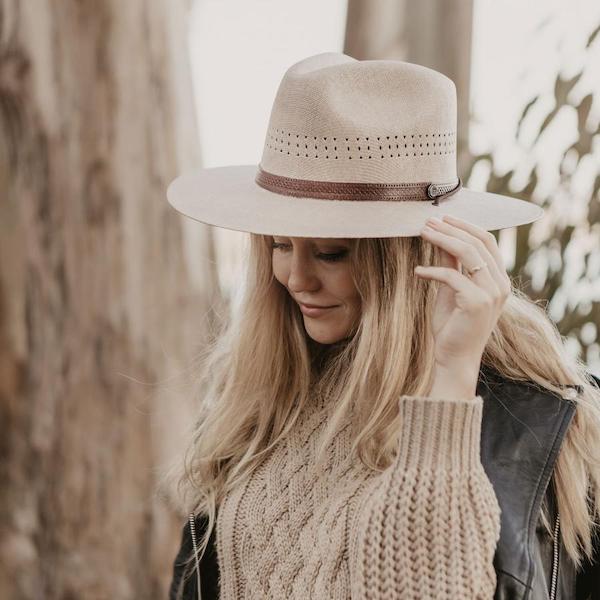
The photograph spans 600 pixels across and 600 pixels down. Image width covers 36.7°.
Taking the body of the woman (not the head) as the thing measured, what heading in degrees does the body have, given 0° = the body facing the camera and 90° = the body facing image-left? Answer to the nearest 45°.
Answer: approximately 45°

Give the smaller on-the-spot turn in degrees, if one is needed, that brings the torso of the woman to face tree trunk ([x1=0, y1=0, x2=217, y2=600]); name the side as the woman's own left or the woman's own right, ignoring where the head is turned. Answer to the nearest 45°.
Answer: approximately 90° to the woman's own right
